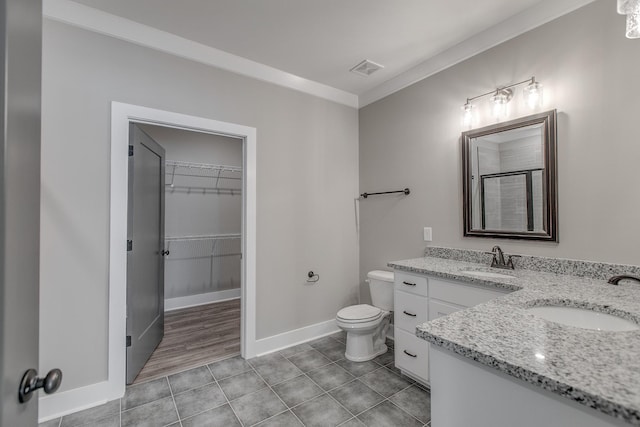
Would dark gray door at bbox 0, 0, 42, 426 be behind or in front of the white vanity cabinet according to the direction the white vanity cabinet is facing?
in front

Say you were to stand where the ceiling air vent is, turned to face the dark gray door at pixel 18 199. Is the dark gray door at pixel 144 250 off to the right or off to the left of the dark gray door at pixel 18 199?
right

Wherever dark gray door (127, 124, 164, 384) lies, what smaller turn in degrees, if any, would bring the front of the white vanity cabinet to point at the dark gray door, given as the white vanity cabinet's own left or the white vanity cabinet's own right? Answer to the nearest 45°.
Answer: approximately 45° to the white vanity cabinet's own right

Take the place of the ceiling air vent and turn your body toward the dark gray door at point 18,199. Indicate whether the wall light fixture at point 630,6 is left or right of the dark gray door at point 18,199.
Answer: left

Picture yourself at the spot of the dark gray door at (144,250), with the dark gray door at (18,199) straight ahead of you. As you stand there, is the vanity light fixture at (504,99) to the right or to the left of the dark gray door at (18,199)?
left

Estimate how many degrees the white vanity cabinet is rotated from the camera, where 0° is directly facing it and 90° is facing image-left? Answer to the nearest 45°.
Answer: approximately 45°

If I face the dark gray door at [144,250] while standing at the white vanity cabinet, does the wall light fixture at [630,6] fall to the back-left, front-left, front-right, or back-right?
back-left
